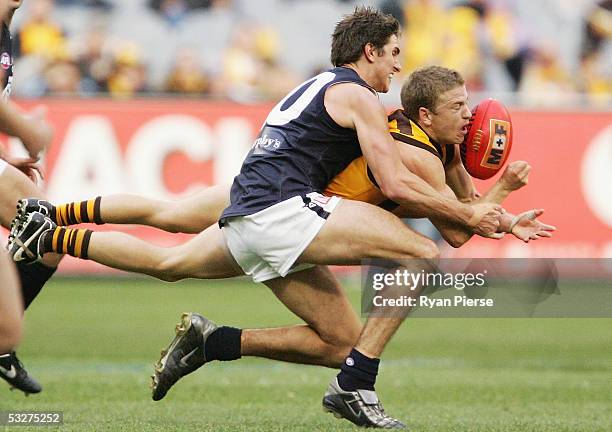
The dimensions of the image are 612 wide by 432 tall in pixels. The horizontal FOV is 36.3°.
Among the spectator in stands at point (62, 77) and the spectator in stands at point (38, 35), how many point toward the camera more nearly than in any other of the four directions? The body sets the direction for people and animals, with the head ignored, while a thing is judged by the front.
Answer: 2

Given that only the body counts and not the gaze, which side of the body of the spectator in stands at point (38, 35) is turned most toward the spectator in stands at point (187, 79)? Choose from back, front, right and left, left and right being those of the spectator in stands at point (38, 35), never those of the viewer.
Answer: left

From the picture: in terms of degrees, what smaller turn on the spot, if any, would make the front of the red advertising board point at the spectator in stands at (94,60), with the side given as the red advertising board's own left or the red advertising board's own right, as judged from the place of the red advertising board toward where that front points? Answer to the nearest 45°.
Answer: approximately 135° to the red advertising board's own right

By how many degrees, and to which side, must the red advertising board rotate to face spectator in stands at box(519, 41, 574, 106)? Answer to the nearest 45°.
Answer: approximately 135° to its left

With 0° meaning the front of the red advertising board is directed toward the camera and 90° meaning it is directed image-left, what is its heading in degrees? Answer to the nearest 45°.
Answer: approximately 0°

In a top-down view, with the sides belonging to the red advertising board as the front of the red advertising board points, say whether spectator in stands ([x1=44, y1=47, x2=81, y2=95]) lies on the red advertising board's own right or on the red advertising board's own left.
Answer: on the red advertising board's own right

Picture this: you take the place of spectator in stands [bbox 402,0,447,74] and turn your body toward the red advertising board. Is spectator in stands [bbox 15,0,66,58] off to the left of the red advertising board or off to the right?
right

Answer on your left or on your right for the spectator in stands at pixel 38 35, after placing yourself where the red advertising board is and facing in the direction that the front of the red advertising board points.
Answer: on your right

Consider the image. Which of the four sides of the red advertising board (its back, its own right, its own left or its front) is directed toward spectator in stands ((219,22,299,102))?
back
